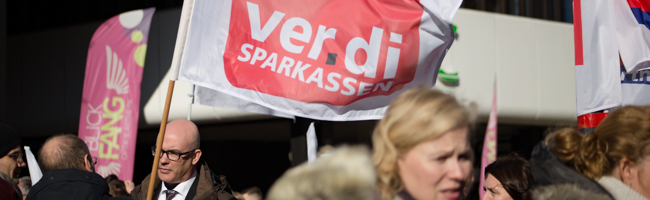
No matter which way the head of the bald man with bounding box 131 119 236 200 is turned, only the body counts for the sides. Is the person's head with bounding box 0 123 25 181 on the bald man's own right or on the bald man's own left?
on the bald man's own right

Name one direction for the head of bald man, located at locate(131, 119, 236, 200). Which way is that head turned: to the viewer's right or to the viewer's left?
to the viewer's left

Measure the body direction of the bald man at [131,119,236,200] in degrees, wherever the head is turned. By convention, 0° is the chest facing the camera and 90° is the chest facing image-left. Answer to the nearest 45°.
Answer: approximately 45°

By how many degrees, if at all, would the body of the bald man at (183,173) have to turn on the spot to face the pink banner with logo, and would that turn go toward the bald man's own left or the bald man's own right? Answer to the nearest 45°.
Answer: approximately 135° to the bald man's own right
